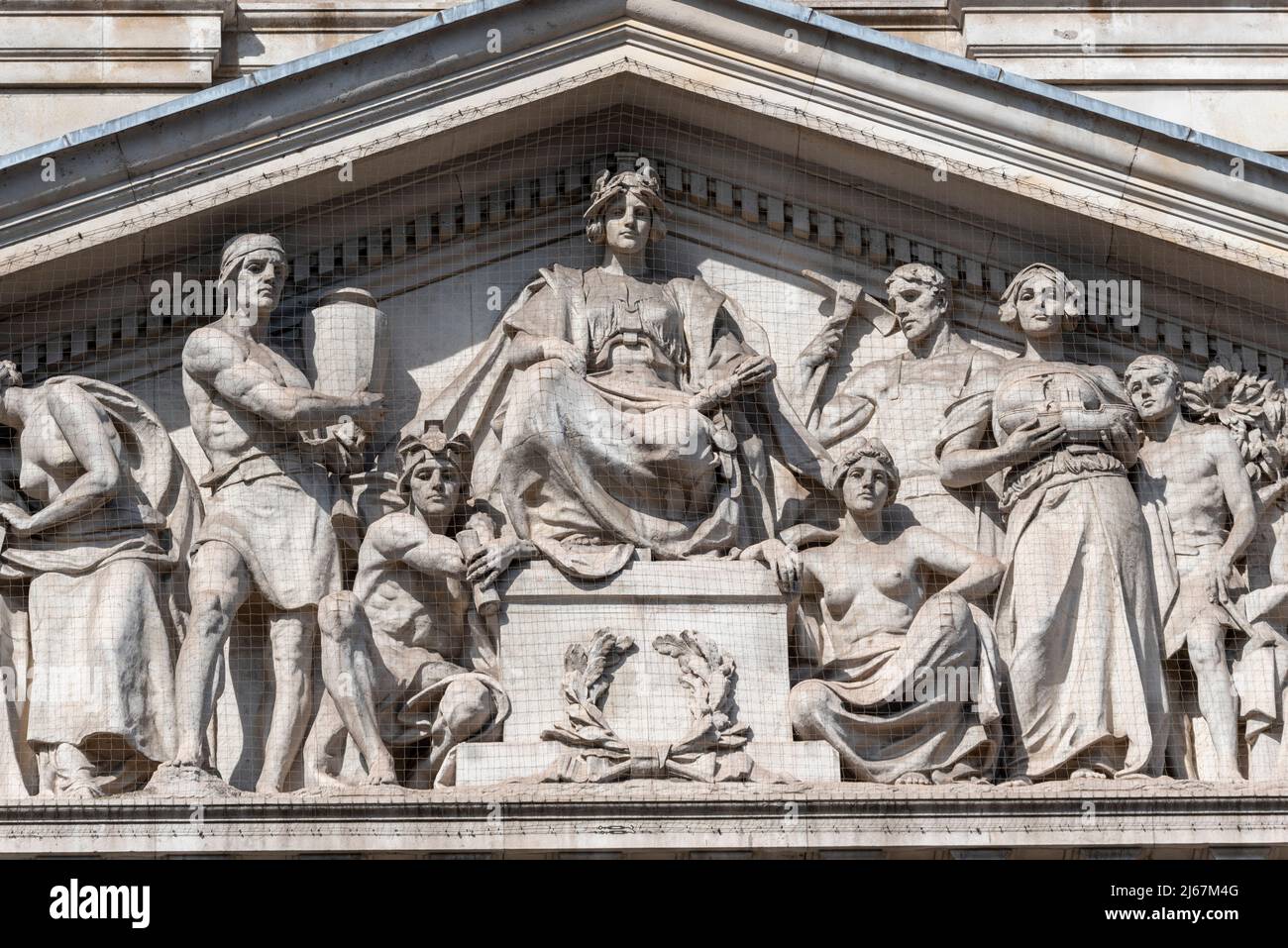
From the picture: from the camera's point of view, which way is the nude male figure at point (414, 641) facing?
toward the camera

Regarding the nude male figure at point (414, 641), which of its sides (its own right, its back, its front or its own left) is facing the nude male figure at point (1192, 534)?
left

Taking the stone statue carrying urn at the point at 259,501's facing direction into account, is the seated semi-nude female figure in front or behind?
in front

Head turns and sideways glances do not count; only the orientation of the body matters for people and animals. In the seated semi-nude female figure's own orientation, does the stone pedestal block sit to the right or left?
on its right

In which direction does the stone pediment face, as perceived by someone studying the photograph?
facing the viewer

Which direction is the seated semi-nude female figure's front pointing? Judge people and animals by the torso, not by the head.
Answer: toward the camera

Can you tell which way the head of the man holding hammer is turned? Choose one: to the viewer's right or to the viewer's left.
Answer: to the viewer's left

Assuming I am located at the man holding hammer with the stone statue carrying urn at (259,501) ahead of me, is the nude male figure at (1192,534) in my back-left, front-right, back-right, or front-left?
back-left

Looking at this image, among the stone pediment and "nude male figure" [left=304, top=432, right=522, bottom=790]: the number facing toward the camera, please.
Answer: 2

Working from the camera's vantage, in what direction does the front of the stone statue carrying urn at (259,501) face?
facing the viewer and to the right of the viewer

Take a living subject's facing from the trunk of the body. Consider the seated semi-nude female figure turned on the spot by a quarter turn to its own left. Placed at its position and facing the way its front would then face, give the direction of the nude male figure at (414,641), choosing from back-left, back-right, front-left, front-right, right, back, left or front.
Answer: back

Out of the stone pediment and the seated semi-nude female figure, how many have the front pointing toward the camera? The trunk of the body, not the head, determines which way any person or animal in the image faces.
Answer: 2
